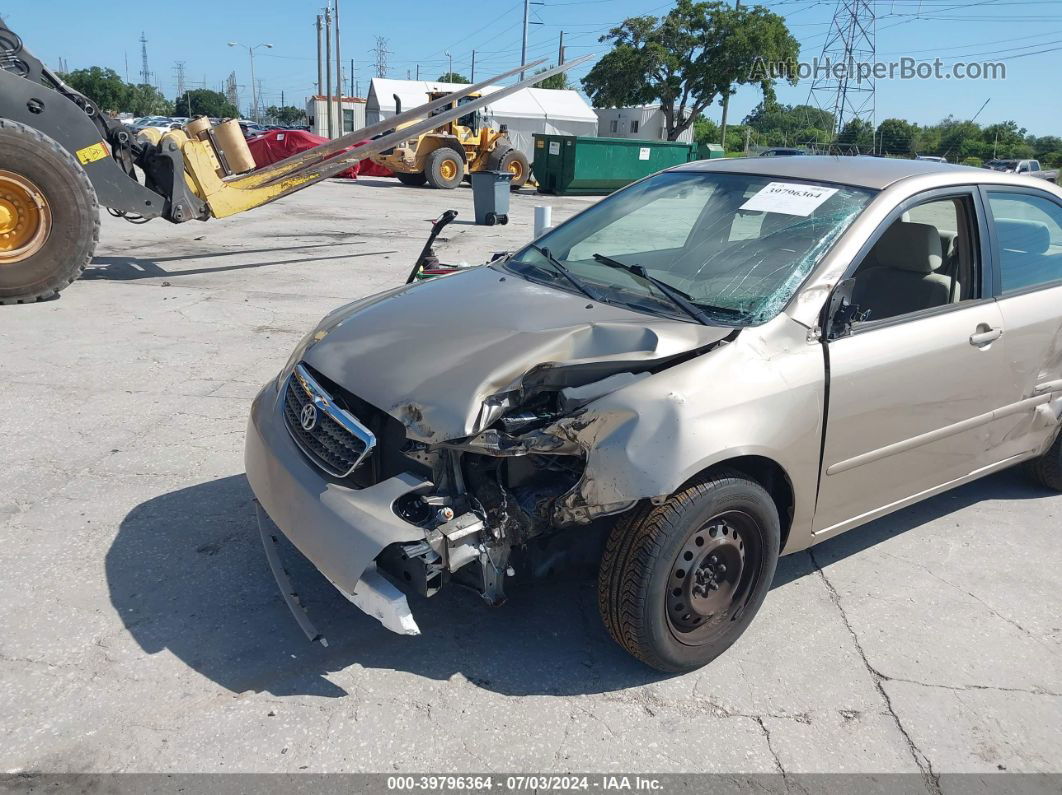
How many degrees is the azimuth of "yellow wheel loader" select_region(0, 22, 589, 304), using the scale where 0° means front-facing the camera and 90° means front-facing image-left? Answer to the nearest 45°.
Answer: approximately 270°

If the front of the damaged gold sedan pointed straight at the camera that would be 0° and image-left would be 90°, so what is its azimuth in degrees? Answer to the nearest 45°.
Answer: approximately 45°

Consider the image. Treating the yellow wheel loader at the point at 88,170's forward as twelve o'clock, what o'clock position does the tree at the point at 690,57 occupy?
The tree is roughly at 10 o'clock from the yellow wheel loader.

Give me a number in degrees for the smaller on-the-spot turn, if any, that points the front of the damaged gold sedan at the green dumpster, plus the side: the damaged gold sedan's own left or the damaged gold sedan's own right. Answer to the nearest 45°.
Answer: approximately 135° to the damaged gold sedan's own right

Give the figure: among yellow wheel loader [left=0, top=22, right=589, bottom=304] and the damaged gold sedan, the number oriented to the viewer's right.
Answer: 1

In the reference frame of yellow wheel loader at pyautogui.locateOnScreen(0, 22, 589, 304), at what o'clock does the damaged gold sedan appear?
The damaged gold sedan is roughly at 2 o'clock from the yellow wheel loader.

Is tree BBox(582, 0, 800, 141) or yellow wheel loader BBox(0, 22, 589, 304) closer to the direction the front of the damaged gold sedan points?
the yellow wheel loader

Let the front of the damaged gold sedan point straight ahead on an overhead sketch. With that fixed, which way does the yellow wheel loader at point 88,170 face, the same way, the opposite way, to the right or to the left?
the opposite way

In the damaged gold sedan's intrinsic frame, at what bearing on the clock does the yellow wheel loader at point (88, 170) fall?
The yellow wheel loader is roughly at 3 o'clock from the damaged gold sedan.

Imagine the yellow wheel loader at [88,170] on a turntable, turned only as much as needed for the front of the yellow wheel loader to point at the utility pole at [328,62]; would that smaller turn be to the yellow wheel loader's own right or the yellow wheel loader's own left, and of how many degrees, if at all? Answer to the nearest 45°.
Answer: approximately 90° to the yellow wheel loader's own left
